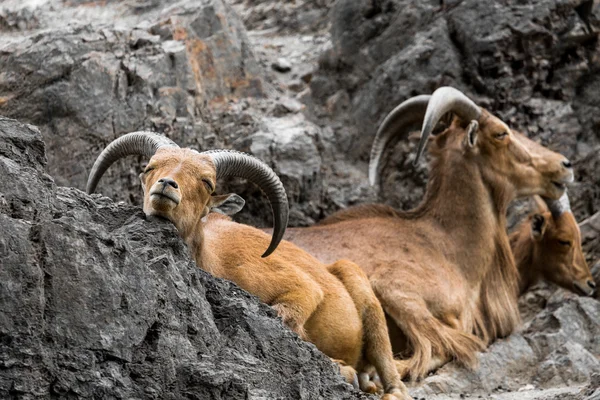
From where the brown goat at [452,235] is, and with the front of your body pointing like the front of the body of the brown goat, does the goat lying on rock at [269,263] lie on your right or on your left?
on your right

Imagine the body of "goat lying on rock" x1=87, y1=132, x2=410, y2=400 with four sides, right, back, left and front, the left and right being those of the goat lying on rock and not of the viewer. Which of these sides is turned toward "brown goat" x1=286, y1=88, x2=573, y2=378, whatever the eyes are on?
back

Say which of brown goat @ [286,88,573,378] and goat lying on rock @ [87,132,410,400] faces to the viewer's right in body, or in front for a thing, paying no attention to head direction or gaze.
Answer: the brown goat

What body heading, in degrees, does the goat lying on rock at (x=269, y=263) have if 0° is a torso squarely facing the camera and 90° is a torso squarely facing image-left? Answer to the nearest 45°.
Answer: approximately 45°

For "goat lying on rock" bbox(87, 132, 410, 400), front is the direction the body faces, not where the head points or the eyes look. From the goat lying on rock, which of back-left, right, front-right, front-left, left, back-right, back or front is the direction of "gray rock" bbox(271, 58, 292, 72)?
back-right

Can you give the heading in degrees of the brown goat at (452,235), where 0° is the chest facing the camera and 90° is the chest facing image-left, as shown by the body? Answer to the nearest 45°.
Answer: approximately 270°

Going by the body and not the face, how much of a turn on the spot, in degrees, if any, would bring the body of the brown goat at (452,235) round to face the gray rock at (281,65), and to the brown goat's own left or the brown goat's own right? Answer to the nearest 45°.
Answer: approximately 135° to the brown goat's own left

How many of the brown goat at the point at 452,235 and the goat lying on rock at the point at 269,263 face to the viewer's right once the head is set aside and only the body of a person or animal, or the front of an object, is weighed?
1
